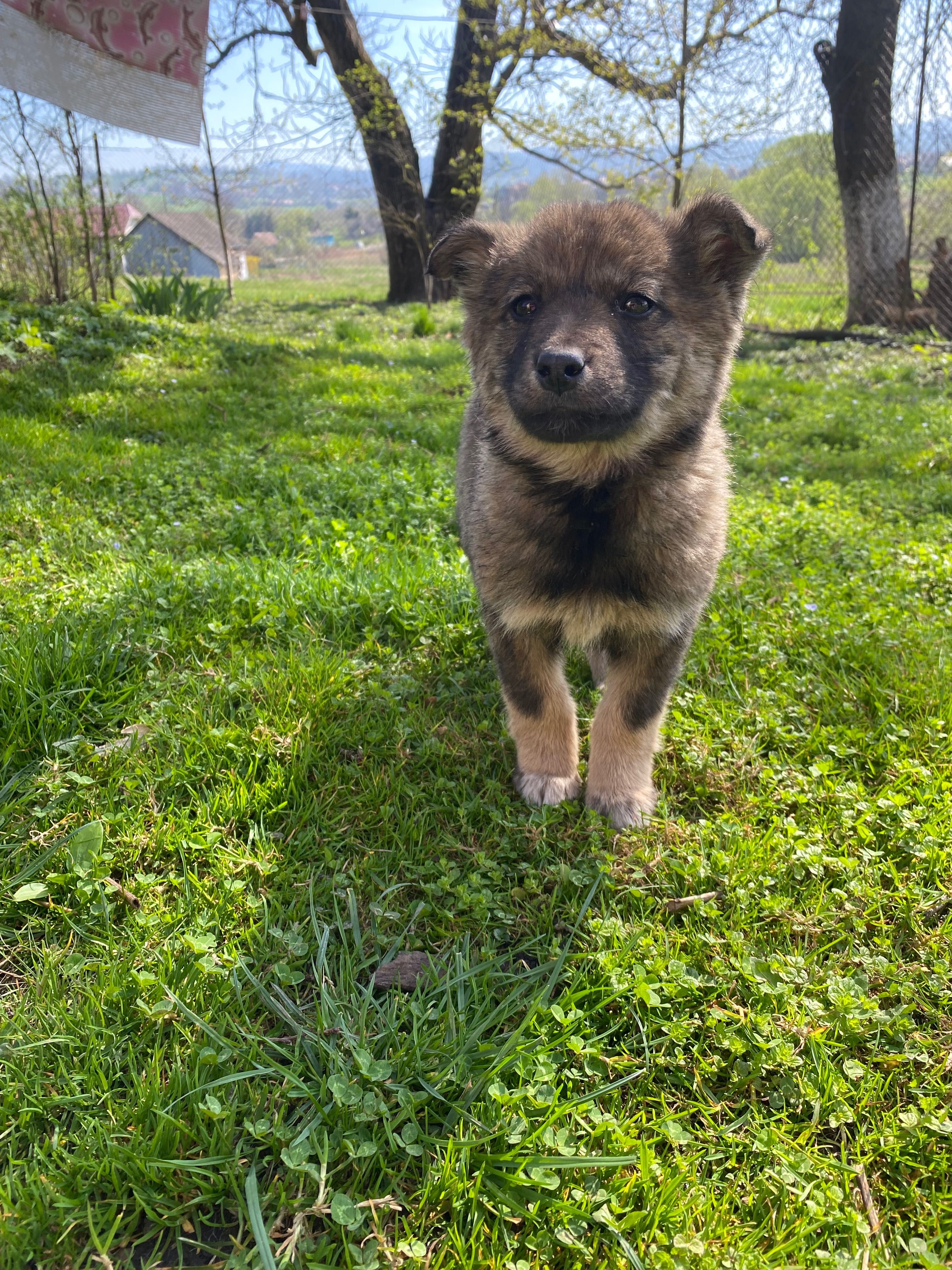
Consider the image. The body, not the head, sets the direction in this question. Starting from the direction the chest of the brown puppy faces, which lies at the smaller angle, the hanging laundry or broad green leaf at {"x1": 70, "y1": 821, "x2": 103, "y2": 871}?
the broad green leaf

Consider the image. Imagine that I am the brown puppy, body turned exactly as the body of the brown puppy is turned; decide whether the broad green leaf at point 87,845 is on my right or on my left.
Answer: on my right

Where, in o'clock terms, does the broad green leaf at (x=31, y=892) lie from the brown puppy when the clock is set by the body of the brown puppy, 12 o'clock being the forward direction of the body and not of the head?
The broad green leaf is roughly at 2 o'clock from the brown puppy.

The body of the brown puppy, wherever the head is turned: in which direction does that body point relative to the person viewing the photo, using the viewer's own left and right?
facing the viewer

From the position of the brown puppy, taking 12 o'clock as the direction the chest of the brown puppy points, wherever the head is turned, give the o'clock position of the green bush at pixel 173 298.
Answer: The green bush is roughly at 5 o'clock from the brown puppy.

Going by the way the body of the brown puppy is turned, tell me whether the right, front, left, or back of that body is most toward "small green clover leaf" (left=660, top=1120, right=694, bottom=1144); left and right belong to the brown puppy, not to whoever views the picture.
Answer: front

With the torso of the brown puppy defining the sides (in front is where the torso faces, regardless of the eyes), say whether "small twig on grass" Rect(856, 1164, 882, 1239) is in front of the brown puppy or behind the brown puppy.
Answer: in front

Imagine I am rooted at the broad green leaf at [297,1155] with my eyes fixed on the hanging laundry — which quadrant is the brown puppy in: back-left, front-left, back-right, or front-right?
front-right

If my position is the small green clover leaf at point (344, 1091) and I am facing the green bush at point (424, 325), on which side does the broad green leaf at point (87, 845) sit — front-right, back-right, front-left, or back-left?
front-left

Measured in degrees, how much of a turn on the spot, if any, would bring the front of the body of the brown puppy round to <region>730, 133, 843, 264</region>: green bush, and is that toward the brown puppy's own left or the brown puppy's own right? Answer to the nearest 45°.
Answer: approximately 180°

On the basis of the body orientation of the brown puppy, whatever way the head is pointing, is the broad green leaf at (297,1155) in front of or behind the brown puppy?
in front

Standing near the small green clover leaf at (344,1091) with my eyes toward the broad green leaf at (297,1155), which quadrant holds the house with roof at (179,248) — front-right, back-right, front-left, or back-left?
back-right

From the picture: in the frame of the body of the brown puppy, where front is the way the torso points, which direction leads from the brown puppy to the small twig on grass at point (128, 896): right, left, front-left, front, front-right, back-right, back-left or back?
front-right

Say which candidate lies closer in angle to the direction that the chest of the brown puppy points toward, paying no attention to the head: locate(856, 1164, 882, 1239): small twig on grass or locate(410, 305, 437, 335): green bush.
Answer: the small twig on grass
